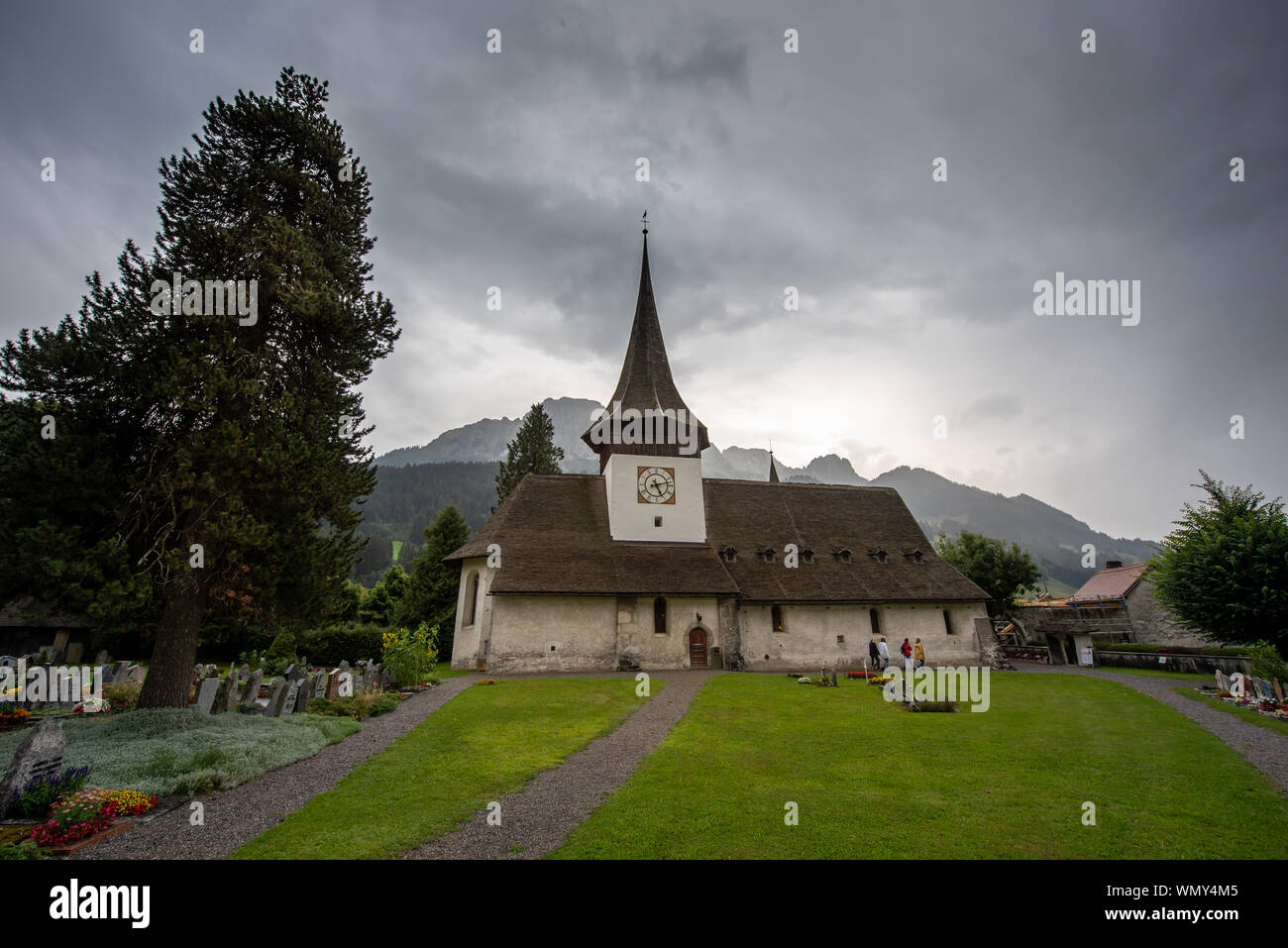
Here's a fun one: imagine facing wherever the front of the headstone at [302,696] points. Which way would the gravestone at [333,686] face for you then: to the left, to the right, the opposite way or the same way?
the same way

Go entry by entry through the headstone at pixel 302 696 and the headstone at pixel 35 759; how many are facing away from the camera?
0

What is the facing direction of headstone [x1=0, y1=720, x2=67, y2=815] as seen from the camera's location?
facing the viewer and to the right of the viewer

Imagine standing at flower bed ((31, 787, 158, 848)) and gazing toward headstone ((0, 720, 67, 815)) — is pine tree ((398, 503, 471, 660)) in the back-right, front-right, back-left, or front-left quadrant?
front-right

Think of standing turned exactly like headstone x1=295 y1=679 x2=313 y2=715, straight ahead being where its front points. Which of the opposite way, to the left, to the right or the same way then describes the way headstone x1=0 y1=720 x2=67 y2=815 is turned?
the same way

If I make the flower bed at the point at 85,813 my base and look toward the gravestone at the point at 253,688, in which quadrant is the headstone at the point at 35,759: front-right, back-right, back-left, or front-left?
front-left

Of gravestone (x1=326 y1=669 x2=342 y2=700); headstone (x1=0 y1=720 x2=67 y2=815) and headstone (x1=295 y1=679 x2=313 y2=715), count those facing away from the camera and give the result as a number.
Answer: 0

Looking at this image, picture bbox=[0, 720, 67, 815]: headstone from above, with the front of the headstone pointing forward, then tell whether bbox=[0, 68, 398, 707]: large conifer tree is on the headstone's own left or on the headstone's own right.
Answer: on the headstone's own left
